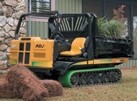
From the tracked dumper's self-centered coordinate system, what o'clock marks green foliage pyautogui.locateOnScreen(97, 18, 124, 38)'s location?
The green foliage is roughly at 5 o'clock from the tracked dumper.

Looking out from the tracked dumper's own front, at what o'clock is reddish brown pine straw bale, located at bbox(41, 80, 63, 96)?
The reddish brown pine straw bale is roughly at 11 o'clock from the tracked dumper.

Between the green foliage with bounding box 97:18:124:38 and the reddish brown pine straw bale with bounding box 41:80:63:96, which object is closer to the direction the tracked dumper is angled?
the reddish brown pine straw bale

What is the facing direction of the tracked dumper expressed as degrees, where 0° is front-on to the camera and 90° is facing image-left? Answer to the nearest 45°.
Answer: approximately 45°
